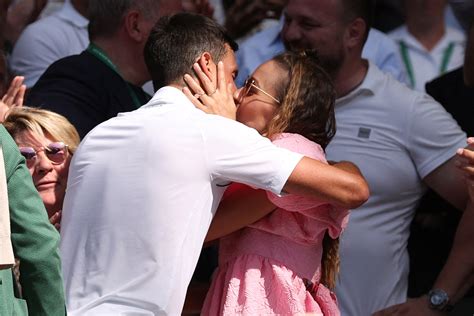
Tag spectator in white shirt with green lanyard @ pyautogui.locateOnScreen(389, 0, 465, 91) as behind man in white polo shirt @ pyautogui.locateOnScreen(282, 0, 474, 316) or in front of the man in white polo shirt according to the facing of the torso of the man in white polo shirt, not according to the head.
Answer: behind

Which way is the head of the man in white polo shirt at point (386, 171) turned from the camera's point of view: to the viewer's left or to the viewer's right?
to the viewer's left

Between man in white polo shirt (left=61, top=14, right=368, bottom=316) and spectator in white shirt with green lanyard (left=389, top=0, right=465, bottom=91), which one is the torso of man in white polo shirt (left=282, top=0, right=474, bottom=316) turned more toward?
the man in white polo shirt

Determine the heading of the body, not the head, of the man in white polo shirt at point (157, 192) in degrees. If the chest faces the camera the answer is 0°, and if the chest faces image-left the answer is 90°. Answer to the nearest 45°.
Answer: approximately 225°

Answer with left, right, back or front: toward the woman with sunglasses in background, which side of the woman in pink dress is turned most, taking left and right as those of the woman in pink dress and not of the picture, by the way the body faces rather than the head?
front

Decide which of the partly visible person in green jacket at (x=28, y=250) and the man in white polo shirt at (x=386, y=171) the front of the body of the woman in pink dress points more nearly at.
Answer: the partly visible person in green jacket

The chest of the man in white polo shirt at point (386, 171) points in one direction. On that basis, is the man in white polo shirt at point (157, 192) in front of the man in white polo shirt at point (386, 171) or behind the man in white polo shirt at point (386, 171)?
in front

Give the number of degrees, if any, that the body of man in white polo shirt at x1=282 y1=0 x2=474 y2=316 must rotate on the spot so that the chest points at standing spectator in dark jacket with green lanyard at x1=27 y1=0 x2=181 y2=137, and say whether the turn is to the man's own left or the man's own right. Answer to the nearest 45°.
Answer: approximately 45° to the man's own right

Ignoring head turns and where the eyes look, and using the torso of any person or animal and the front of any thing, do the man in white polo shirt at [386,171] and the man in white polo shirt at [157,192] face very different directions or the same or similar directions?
very different directions

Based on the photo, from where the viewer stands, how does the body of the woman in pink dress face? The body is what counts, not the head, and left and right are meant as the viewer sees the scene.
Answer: facing to the left of the viewer
